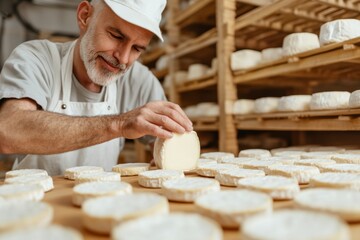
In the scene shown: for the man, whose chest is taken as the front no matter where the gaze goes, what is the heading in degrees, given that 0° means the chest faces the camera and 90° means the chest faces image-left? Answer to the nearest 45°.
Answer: approximately 315°

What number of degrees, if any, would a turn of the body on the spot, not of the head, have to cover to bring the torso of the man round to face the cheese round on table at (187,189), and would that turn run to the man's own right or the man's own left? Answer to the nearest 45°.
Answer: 0° — they already face it

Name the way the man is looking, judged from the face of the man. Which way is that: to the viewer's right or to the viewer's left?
to the viewer's right

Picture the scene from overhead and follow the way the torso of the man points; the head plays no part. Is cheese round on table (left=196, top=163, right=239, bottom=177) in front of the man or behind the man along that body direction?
in front

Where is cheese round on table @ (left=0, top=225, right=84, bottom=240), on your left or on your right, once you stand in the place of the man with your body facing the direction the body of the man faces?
on your right

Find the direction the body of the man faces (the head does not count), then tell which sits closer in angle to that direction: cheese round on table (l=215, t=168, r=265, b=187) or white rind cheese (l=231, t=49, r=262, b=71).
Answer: the cheese round on table

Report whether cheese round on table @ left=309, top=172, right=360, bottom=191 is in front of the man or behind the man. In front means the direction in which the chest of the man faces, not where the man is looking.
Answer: in front

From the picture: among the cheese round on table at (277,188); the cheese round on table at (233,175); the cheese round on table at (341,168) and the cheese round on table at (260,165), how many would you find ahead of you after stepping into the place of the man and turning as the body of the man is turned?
4
